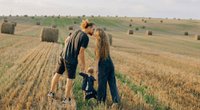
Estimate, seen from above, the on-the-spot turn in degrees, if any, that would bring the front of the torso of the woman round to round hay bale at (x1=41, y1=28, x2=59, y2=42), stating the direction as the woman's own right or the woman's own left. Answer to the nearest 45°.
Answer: approximately 45° to the woman's own right

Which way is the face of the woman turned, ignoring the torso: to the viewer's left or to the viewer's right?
to the viewer's left

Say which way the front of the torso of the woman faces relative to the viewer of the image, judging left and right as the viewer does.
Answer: facing away from the viewer and to the left of the viewer

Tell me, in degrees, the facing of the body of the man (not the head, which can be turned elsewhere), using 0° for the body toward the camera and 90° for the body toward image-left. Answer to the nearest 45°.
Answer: approximately 225°

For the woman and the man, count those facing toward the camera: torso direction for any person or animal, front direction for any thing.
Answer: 0
